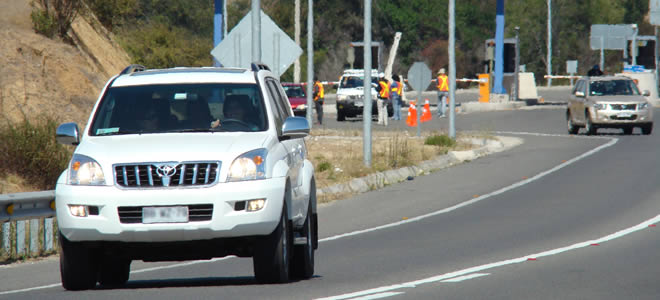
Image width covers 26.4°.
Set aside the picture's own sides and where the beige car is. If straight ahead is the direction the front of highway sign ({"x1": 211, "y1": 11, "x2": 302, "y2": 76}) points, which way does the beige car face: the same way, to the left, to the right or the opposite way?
the opposite way

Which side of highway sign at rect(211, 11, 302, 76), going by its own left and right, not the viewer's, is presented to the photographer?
back

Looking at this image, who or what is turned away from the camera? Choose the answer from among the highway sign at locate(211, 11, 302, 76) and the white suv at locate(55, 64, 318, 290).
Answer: the highway sign

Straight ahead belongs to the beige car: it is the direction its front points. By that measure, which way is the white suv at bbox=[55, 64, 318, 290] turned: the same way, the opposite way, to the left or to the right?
the same way

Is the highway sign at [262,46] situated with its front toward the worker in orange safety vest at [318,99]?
yes

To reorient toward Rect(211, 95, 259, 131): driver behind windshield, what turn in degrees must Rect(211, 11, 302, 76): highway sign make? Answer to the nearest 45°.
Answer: approximately 180°

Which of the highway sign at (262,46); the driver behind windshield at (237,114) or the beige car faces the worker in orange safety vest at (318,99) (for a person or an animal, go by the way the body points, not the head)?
the highway sign

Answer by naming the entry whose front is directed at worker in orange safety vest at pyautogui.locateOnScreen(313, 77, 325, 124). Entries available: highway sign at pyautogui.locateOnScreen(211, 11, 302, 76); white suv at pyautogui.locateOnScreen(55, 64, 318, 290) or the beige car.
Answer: the highway sign

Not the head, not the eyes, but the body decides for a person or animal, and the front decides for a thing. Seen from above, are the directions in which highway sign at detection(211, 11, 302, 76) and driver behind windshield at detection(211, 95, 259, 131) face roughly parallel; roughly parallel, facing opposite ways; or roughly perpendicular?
roughly parallel, facing opposite ways

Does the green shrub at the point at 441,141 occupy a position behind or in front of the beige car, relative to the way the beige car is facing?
in front

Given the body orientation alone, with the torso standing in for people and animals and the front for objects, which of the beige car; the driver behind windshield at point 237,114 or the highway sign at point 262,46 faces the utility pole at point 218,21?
the highway sign

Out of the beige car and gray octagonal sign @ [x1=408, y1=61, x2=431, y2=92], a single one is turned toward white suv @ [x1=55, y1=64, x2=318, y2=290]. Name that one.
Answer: the beige car

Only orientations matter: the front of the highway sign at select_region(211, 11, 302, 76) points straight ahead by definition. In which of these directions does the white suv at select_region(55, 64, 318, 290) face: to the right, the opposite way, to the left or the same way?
the opposite way

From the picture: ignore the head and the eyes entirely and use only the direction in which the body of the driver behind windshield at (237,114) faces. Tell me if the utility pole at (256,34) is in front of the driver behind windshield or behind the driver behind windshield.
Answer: behind

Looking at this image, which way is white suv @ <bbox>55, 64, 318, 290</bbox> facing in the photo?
toward the camera

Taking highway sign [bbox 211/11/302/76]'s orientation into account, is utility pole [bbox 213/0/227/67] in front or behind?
in front

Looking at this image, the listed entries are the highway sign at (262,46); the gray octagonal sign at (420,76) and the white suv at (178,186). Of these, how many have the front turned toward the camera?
1

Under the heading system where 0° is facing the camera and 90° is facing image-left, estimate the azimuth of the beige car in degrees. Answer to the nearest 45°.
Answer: approximately 0°

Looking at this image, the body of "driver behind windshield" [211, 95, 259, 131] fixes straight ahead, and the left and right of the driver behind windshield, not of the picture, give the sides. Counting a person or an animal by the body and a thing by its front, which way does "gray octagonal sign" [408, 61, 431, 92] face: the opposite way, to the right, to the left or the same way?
the opposite way

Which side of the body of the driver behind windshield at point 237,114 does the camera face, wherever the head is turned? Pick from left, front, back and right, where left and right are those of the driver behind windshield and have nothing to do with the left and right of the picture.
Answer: front
